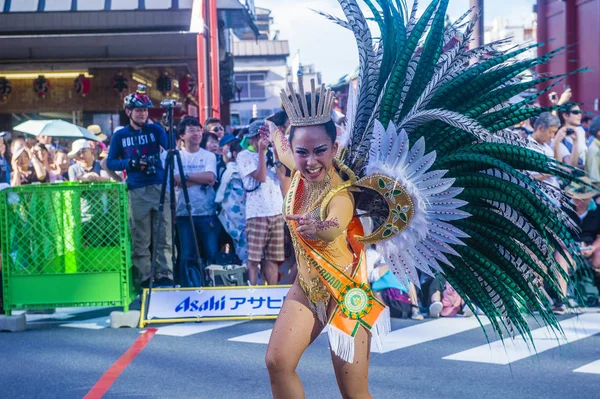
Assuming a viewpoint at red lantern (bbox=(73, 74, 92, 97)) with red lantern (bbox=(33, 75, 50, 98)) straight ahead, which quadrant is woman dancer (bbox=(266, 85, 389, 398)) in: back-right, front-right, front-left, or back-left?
back-left

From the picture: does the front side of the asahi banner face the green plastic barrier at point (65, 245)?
no

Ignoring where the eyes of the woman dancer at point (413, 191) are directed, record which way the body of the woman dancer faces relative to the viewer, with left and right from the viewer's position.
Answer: facing the viewer and to the left of the viewer

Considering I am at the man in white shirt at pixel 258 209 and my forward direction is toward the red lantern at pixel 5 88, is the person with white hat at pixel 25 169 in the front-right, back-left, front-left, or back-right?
front-left

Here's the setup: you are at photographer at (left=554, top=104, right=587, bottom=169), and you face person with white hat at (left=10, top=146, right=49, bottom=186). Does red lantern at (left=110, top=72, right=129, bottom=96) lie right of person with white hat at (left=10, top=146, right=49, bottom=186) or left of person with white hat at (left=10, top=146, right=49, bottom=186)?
right

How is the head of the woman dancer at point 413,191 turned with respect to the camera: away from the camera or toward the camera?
toward the camera

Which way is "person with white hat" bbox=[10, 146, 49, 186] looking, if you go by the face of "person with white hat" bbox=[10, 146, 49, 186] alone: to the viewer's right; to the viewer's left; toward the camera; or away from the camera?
toward the camera

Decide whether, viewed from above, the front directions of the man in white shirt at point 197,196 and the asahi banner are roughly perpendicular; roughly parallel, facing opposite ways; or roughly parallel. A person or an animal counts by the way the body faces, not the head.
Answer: roughly parallel

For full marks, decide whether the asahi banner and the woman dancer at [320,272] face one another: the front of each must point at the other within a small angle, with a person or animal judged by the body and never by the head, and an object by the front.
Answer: no

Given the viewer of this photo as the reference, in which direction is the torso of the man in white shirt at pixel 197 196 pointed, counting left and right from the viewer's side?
facing the viewer

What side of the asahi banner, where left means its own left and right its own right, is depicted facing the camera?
front

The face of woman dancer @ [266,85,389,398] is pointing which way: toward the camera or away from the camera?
toward the camera

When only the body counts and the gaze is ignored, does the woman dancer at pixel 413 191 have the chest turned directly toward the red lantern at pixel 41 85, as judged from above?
no

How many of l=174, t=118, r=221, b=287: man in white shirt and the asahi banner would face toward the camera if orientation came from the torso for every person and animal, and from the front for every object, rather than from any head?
2

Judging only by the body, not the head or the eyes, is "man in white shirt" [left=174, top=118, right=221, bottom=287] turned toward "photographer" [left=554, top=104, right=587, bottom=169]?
no
